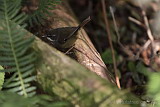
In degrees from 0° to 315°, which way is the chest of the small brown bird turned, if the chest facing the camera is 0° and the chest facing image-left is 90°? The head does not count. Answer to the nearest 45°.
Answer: approximately 90°
